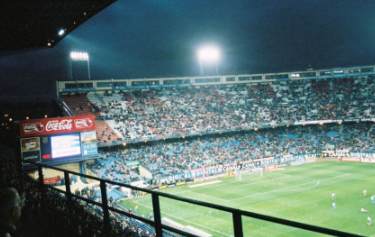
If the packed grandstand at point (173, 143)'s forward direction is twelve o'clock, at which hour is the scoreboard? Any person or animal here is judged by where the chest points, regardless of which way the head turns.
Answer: The scoreboard is roughly at 1 o'clock from the packed grandstand.

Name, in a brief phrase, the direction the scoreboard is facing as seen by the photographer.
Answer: facing the viewer

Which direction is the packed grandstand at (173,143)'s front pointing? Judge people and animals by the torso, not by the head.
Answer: toward the camera
